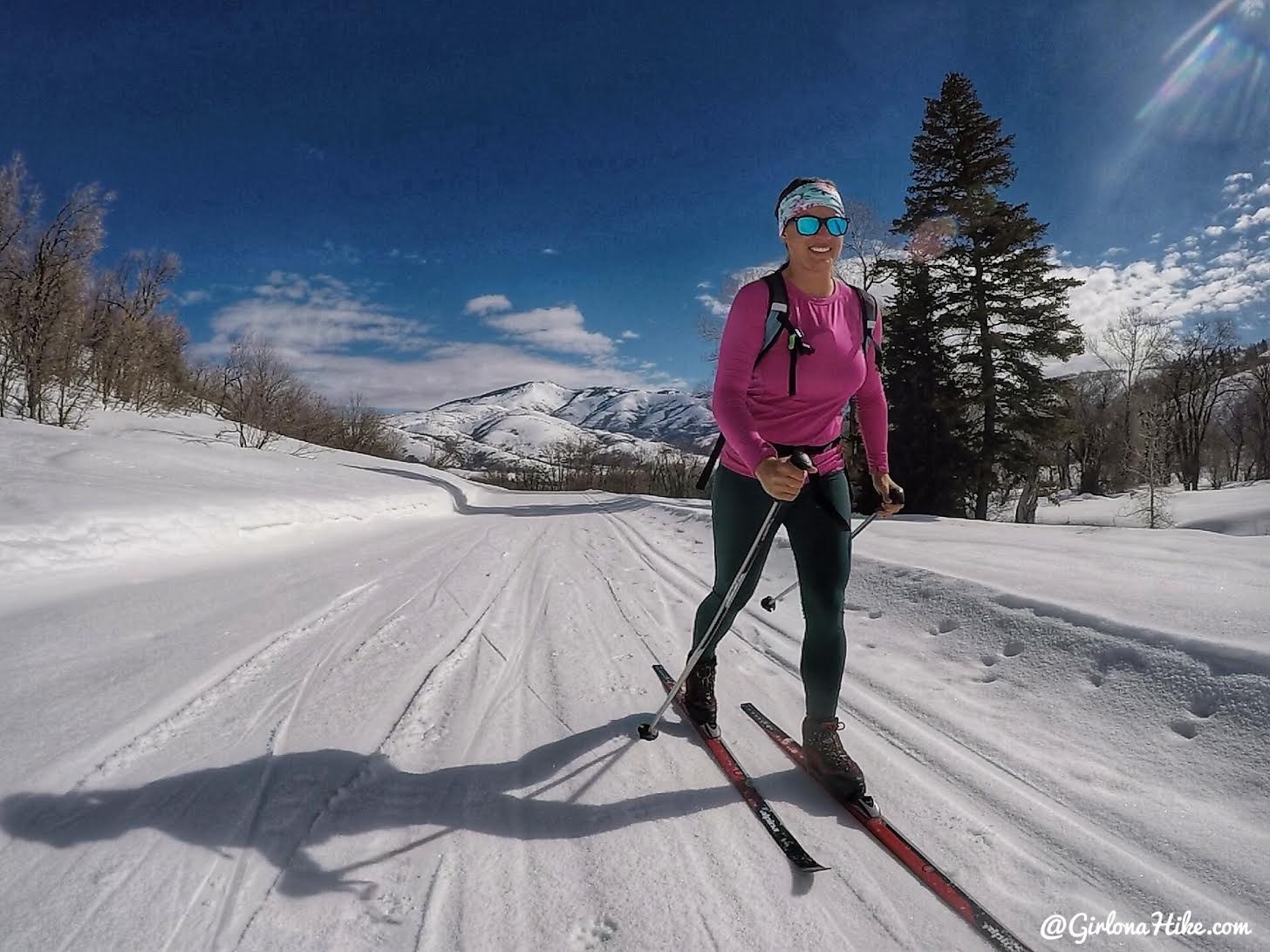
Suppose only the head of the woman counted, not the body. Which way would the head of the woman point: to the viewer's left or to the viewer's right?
to the viewer's right

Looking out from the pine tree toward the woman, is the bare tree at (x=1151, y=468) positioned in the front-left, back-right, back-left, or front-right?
back-left

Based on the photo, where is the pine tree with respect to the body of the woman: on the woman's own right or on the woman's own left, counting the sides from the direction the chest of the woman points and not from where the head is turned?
on the woman's own left

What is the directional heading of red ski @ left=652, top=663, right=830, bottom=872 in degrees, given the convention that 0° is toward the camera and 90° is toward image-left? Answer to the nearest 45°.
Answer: approximately 315°

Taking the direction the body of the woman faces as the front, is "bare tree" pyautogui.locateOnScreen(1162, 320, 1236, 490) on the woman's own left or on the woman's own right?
on the woman's own left

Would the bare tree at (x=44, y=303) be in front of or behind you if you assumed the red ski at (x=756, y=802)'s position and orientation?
behind

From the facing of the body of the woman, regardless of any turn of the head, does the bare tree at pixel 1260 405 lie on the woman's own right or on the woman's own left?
on the woman's own left
